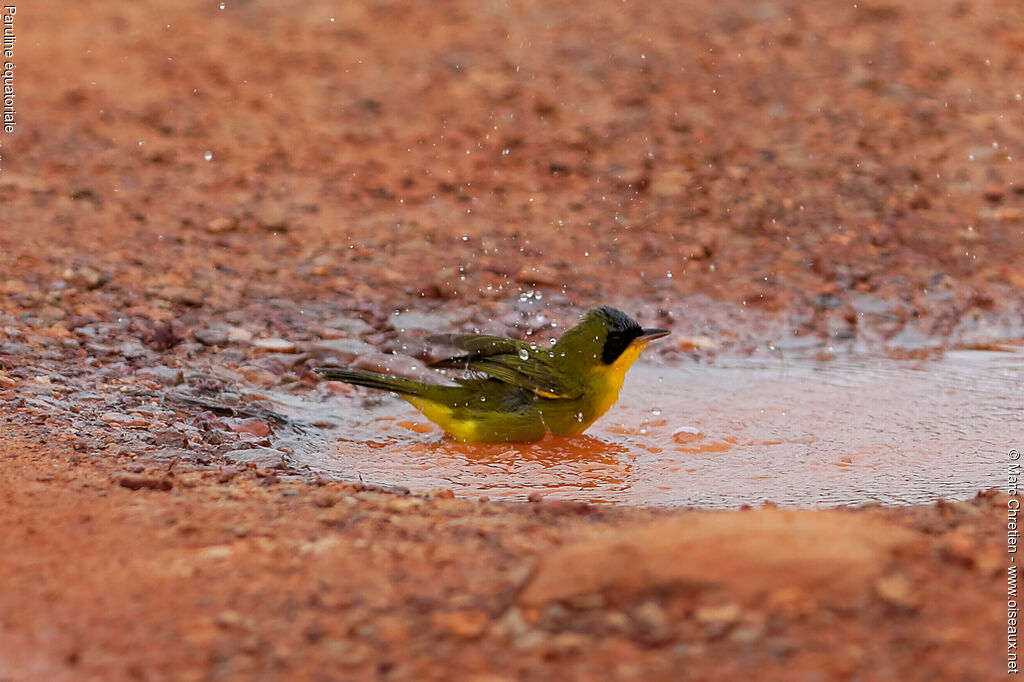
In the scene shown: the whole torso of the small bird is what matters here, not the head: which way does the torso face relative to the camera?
to the viewer's right

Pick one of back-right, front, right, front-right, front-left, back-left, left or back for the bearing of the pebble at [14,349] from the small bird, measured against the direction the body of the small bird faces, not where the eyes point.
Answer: back

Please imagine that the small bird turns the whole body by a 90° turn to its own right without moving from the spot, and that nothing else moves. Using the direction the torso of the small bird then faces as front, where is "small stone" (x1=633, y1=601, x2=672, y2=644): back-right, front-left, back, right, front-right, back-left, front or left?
front

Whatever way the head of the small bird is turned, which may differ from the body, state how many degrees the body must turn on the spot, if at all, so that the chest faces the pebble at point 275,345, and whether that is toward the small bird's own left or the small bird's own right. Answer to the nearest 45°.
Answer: approximately 135° to the small bird's own left

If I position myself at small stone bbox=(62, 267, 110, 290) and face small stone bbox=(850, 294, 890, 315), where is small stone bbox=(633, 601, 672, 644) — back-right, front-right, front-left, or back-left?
front-right

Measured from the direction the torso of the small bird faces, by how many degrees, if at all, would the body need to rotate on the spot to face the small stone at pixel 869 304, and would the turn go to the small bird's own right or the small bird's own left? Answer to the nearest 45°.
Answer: approximately 45° to the small bird's own left

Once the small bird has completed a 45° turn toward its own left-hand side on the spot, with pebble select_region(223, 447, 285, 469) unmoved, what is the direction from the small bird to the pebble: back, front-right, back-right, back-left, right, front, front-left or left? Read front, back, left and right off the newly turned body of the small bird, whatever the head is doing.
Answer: back

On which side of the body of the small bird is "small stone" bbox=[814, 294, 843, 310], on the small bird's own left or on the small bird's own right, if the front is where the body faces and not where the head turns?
on the small bird's own left

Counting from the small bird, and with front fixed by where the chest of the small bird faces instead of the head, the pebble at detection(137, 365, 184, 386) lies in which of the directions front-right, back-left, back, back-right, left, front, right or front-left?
back

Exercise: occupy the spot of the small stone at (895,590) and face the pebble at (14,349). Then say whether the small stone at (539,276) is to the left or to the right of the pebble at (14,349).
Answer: right

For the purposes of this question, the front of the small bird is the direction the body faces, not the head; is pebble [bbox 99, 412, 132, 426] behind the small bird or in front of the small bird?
behind

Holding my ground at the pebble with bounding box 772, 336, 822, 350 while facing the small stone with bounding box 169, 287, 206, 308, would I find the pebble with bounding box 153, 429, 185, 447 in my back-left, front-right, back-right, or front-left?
front-left

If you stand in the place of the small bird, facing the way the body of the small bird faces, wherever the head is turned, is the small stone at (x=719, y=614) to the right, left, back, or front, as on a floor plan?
right

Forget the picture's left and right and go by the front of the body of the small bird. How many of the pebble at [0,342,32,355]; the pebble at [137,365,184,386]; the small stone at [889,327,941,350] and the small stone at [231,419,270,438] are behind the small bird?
3

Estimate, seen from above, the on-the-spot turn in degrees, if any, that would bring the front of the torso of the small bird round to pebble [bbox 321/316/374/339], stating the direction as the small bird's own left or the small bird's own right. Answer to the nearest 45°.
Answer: approximately 135° to the small bird's own left

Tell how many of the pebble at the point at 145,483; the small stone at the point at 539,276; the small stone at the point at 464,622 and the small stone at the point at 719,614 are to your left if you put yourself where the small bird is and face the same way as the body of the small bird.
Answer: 1

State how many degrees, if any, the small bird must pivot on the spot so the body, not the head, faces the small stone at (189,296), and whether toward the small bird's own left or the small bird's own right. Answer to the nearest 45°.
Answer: approximately 135° to the small bird's own left
